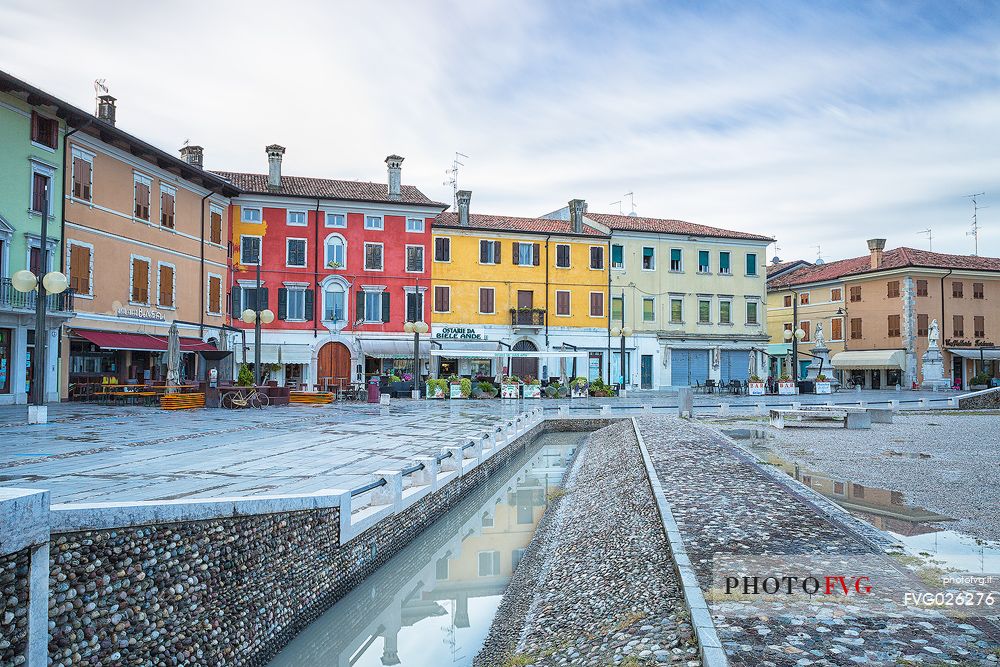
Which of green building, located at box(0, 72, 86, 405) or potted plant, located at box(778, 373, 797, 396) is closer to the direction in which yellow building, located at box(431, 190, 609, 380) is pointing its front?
the green building

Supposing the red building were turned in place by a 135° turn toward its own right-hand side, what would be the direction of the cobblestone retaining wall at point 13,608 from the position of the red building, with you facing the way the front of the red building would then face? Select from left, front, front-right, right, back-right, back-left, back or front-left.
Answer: back-left

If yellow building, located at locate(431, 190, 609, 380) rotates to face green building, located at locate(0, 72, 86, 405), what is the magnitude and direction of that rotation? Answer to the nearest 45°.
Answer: approximately 45° to its right

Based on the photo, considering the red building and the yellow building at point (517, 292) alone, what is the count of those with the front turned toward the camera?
2

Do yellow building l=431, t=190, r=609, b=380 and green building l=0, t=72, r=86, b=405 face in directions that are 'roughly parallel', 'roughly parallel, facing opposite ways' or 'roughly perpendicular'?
roughly perpendicular

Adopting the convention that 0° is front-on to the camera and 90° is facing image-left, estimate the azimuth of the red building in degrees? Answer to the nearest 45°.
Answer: approximately 0°

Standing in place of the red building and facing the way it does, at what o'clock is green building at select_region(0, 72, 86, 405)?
The green building is roughly at 1 o'clock from the red building.

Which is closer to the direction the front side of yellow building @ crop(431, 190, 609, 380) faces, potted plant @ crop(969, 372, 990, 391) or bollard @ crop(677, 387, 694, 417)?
the bollard

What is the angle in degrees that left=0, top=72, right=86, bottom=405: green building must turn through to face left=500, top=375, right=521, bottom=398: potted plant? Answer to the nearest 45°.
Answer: approximately 45° to its left

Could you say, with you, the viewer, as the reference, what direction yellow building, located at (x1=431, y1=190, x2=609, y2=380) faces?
facing the viewer

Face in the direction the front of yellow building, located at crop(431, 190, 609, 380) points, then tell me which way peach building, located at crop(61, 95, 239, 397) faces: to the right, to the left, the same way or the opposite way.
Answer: to the left

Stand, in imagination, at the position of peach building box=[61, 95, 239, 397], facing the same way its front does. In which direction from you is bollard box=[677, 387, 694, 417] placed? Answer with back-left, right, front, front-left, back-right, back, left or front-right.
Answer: front

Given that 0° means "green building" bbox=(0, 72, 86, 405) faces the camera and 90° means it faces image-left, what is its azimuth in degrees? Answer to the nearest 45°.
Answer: approximately 315°

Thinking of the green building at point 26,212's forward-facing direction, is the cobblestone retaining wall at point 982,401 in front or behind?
in front

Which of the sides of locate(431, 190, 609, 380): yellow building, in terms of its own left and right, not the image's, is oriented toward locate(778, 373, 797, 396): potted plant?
left

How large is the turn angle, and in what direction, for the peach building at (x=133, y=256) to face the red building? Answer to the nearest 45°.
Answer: approximately 90° to its left

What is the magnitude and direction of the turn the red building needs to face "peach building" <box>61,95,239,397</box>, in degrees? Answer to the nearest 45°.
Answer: approximately 45° to its right
